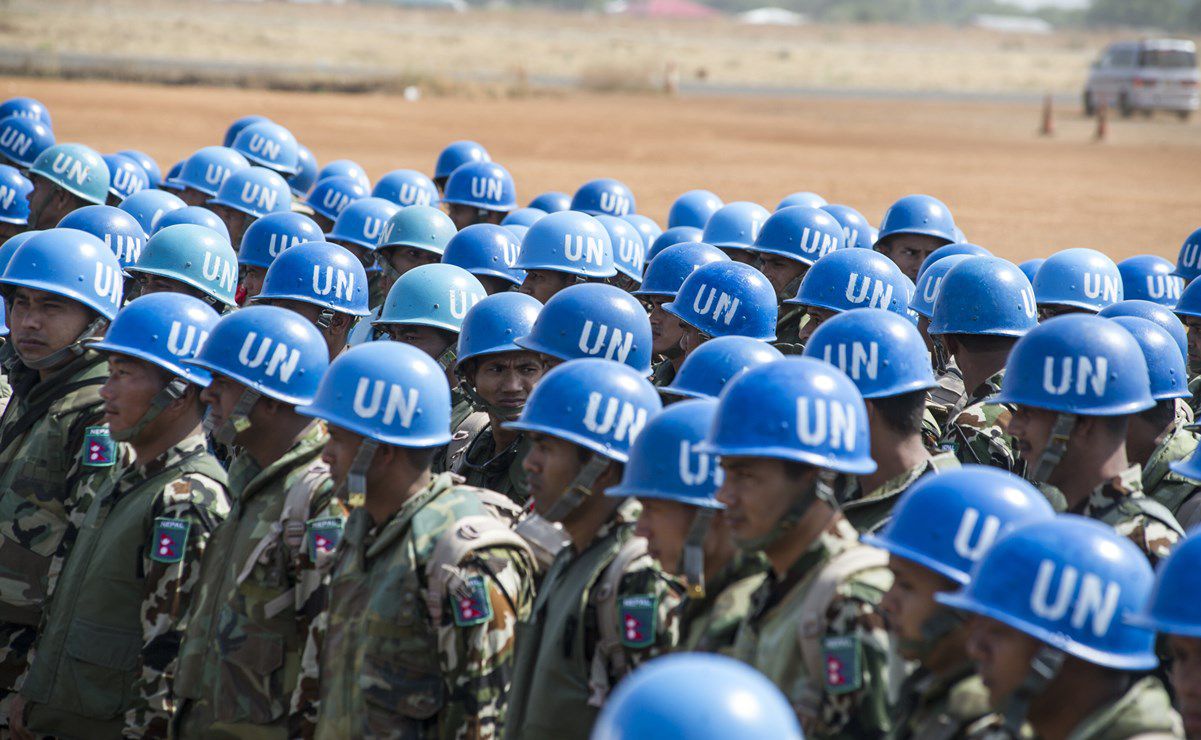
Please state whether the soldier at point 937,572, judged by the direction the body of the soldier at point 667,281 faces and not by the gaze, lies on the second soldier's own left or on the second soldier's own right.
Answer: on the second soldier's own left

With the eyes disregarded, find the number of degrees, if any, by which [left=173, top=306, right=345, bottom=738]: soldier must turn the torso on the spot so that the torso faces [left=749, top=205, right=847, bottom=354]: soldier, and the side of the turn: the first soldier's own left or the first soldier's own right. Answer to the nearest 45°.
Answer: approximately 180°

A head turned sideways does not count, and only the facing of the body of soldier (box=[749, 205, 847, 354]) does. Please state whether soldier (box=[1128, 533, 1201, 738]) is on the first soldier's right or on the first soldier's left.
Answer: on the first soldier's left

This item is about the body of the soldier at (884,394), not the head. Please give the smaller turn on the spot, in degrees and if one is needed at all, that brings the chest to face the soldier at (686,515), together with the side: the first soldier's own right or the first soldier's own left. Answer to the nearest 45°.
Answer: approximately 90° to the first soldier's own left

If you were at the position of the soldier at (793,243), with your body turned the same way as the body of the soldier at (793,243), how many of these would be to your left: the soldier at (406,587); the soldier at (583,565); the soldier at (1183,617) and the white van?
3

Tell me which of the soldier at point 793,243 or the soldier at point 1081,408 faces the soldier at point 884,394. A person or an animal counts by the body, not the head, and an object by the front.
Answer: the soldier at point 1081,408

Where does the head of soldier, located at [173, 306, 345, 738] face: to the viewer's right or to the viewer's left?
to the viewer's left

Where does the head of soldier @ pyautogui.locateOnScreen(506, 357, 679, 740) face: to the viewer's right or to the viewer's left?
to the viewer's left

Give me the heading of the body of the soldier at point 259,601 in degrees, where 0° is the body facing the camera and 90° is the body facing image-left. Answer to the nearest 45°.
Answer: approximately 45°

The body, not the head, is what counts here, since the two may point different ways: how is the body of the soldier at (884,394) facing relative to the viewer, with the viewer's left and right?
facing away from the viewer and to the left of the viewer

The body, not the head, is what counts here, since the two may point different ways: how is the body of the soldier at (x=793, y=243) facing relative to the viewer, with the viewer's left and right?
facing to the left of the viewer

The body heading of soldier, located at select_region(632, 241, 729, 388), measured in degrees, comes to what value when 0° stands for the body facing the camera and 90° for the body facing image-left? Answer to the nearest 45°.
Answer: approximately 45°

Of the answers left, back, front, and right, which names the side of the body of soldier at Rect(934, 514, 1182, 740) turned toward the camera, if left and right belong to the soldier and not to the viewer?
left

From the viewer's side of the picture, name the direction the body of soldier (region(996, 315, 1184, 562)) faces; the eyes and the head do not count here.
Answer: to the viewer's left
